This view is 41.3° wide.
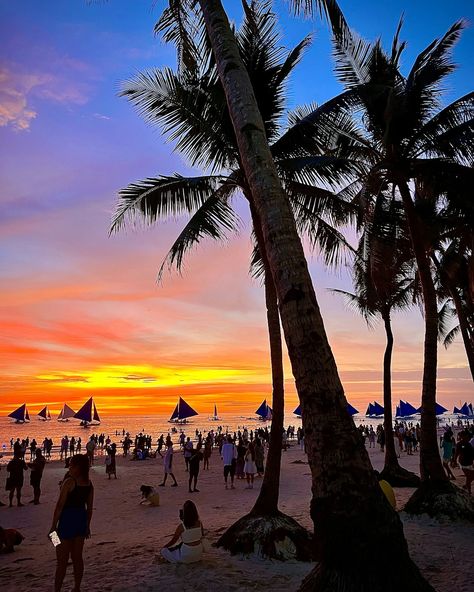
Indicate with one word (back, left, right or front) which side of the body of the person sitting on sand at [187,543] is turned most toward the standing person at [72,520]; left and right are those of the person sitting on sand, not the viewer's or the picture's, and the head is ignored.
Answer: left

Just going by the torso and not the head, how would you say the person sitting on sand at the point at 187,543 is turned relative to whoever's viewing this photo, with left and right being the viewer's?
facing away from the viewer and to the left of the viewer

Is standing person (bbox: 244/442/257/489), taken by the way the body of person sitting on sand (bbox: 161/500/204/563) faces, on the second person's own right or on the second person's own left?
on the second person's own right

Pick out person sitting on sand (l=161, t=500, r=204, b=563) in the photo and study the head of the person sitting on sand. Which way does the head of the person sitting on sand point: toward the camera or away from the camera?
away from the camera
